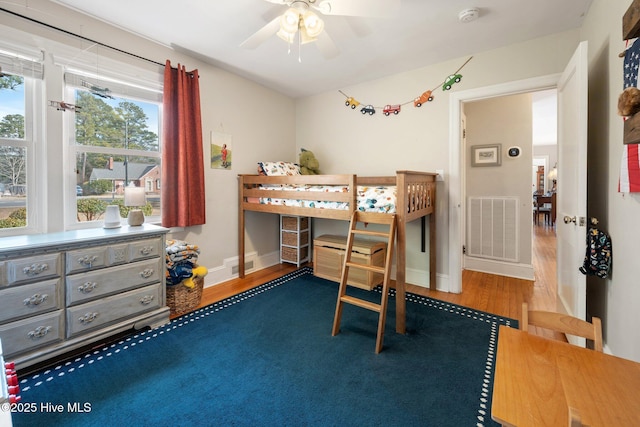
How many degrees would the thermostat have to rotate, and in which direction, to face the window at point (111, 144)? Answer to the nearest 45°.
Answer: approximately 45° to its right

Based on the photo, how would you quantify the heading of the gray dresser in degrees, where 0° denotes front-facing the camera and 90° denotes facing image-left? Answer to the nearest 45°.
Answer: approximately 315°

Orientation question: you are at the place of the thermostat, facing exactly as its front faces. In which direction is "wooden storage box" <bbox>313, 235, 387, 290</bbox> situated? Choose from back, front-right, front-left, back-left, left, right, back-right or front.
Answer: front-right

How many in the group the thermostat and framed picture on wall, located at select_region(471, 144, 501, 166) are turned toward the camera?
2

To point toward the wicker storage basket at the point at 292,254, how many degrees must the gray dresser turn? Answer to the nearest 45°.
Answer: approximately 45° to its left

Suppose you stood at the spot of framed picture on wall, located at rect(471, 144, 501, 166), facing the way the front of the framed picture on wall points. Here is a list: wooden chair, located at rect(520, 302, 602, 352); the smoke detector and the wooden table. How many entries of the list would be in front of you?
3

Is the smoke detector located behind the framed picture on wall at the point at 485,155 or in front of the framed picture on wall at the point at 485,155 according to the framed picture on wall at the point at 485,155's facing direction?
in front

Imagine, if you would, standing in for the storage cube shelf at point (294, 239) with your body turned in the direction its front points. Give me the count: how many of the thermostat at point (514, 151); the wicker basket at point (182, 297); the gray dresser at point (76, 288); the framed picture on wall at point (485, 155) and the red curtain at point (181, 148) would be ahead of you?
3

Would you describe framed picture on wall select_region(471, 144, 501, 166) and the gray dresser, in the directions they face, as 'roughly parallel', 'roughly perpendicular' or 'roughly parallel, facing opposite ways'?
roughly perpendicular

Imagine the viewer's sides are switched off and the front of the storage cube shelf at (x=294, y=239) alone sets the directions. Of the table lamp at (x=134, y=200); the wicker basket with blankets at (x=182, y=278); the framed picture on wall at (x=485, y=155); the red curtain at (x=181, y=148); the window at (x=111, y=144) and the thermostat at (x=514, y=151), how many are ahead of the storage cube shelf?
4

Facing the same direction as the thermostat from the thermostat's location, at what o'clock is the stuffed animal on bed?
The stuffed animal on bed is roughly at 2 o'clock from the thermostat.

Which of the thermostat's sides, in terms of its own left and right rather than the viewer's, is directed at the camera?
front
